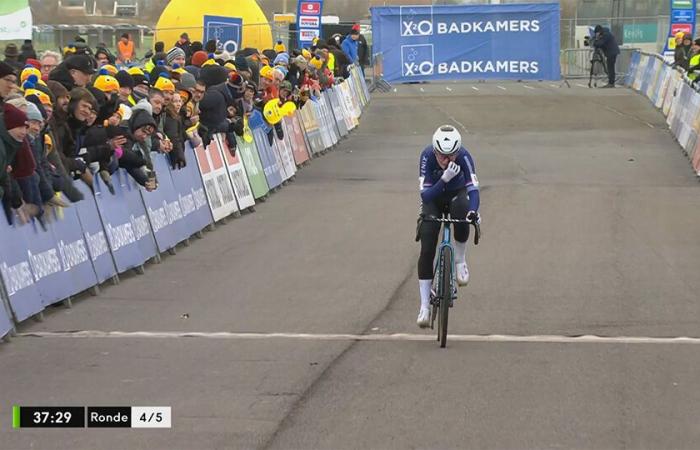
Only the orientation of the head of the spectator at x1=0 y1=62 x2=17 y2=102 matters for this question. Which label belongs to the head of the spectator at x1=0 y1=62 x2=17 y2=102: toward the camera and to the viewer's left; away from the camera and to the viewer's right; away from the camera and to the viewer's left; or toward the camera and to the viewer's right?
toward the camera and to the viewer's right

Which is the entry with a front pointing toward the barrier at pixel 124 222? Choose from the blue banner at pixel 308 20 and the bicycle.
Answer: the blue banner

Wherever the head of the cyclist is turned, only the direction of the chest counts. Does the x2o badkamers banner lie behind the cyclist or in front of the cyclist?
behind

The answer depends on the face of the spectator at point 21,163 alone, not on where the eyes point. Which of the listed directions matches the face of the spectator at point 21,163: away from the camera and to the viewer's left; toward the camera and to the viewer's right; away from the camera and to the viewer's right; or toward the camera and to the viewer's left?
toward the camera and to the viewer's right

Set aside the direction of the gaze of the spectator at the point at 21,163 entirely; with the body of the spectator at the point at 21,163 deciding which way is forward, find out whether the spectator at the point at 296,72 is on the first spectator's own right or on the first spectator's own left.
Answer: on the first spectator's own left

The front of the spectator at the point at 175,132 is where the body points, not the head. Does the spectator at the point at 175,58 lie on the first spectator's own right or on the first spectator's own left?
on the first spectator's own left

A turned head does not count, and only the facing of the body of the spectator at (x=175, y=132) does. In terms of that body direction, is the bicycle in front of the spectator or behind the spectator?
in front
